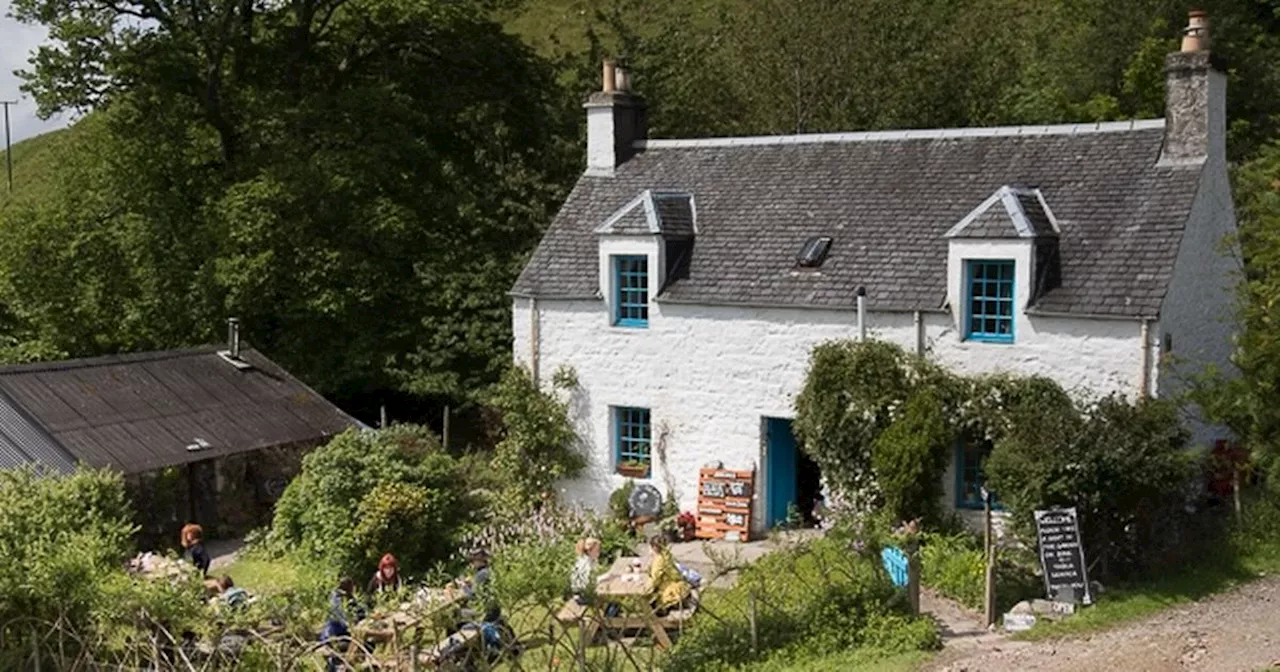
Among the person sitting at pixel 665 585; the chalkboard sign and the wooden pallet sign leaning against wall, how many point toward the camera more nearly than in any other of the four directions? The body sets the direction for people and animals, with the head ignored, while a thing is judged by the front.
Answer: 2

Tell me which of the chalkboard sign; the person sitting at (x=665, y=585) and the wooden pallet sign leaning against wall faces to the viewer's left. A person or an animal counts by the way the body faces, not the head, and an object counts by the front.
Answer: the person sitting

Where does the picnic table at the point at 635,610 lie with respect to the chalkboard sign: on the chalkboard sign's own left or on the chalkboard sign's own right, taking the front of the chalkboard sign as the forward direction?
on the chalkboard sign's own right

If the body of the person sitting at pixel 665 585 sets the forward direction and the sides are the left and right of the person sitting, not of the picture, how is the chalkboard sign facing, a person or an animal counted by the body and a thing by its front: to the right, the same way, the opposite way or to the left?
to the left

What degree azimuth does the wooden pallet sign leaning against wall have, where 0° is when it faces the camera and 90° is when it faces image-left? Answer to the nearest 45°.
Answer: approximately 0°

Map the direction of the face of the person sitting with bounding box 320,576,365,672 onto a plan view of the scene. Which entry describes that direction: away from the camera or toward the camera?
away from the camera

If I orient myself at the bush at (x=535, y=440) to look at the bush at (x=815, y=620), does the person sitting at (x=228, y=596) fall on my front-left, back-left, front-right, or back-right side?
front-right

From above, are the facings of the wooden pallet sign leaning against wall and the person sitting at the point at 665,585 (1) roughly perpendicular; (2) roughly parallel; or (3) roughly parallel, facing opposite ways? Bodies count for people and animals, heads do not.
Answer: roughly perpendicular

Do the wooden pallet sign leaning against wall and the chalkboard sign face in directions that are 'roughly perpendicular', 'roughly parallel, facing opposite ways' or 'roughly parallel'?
roughly parallel

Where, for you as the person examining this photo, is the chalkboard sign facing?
facing the viewer

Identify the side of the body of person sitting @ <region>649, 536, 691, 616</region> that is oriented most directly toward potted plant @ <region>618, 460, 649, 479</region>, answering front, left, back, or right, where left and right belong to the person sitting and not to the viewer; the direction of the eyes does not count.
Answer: right

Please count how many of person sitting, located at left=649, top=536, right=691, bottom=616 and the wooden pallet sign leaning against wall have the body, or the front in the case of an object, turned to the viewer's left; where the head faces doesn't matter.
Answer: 1

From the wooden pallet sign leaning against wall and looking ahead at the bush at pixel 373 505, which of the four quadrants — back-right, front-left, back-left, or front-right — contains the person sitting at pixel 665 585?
front-left

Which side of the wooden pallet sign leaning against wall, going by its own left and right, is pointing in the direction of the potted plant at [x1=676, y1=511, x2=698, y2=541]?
right

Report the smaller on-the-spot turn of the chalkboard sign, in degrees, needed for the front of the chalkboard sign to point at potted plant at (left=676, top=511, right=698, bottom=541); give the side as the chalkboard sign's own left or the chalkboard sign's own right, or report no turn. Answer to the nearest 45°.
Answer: approximately 135° to the chalkboard sign's own right

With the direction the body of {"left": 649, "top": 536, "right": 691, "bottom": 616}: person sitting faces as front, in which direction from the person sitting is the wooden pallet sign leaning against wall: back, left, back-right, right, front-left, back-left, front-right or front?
right

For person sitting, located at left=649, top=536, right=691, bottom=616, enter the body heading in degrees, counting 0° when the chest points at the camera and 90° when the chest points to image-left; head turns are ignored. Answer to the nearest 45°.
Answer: approximately 90°
